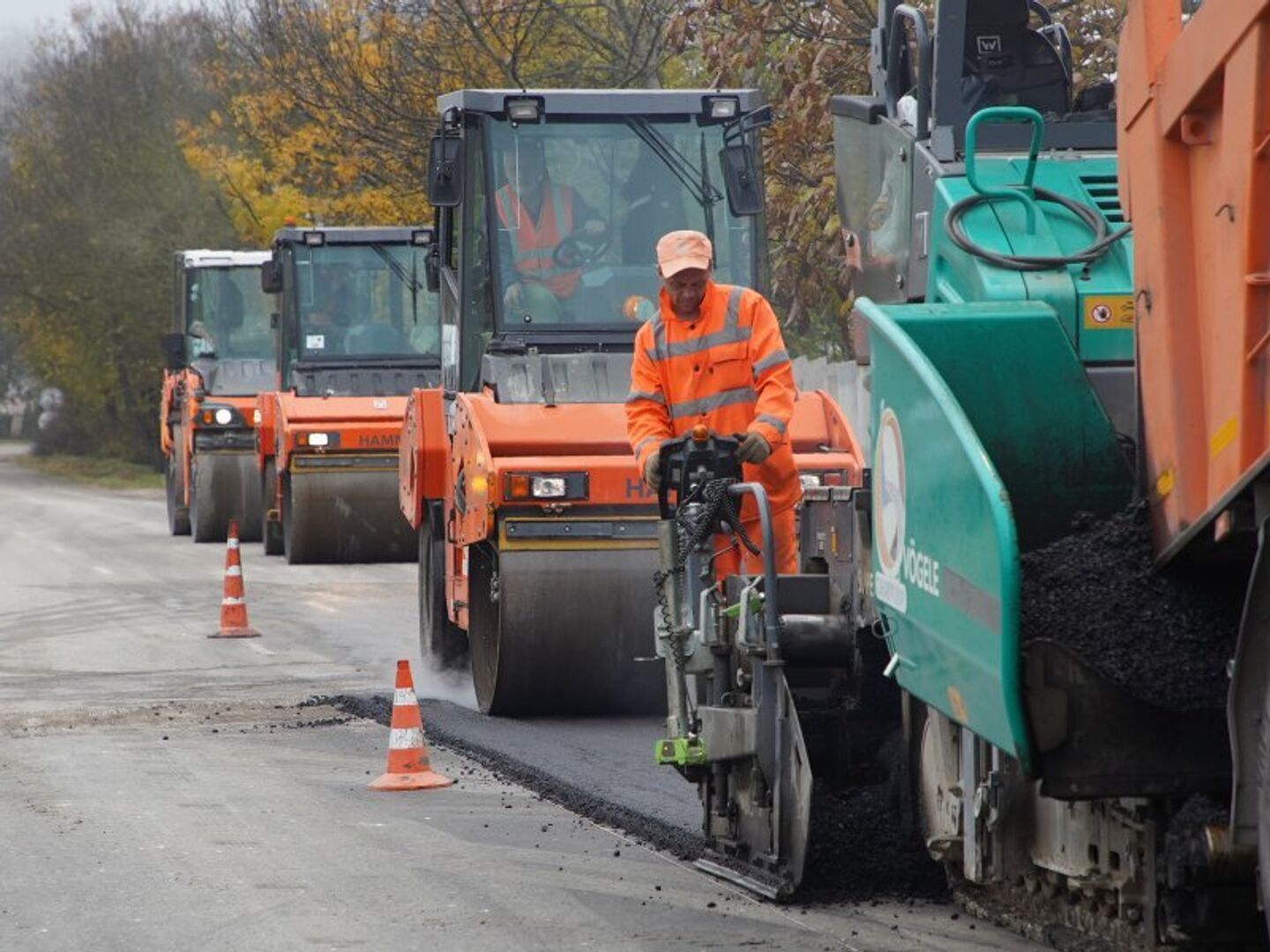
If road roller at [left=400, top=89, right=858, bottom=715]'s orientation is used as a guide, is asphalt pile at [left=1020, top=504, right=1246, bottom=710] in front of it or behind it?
in front

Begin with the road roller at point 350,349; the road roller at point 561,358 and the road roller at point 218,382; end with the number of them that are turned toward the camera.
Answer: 3

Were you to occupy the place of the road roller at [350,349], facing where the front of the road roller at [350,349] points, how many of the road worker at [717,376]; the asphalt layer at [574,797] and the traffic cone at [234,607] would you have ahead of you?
3

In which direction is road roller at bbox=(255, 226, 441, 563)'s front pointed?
toward the camera

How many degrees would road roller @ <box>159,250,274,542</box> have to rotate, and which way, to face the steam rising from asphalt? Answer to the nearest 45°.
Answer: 0° — it already faces it

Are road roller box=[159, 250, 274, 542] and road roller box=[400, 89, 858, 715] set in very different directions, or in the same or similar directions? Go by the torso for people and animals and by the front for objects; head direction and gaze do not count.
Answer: same or similar directions

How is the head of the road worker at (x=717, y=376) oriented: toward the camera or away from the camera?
toward the camera

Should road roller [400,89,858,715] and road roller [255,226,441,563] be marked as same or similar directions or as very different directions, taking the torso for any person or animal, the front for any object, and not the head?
same or similar directions

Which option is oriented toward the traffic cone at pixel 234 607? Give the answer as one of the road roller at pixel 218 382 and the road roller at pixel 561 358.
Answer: the road roller at pixel 218 382

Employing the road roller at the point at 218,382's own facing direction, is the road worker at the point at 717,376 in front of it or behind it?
in front

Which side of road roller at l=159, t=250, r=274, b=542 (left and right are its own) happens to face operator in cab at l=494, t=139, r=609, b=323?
front

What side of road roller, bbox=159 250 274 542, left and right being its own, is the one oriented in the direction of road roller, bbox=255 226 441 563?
front

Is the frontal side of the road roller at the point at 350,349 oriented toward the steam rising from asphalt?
yes

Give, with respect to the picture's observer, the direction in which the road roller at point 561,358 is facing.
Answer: facing the viewer

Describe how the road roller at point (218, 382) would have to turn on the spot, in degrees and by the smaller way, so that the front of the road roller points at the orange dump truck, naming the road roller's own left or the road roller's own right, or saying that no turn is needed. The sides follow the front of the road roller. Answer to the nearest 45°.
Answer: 0° — it already faces it
